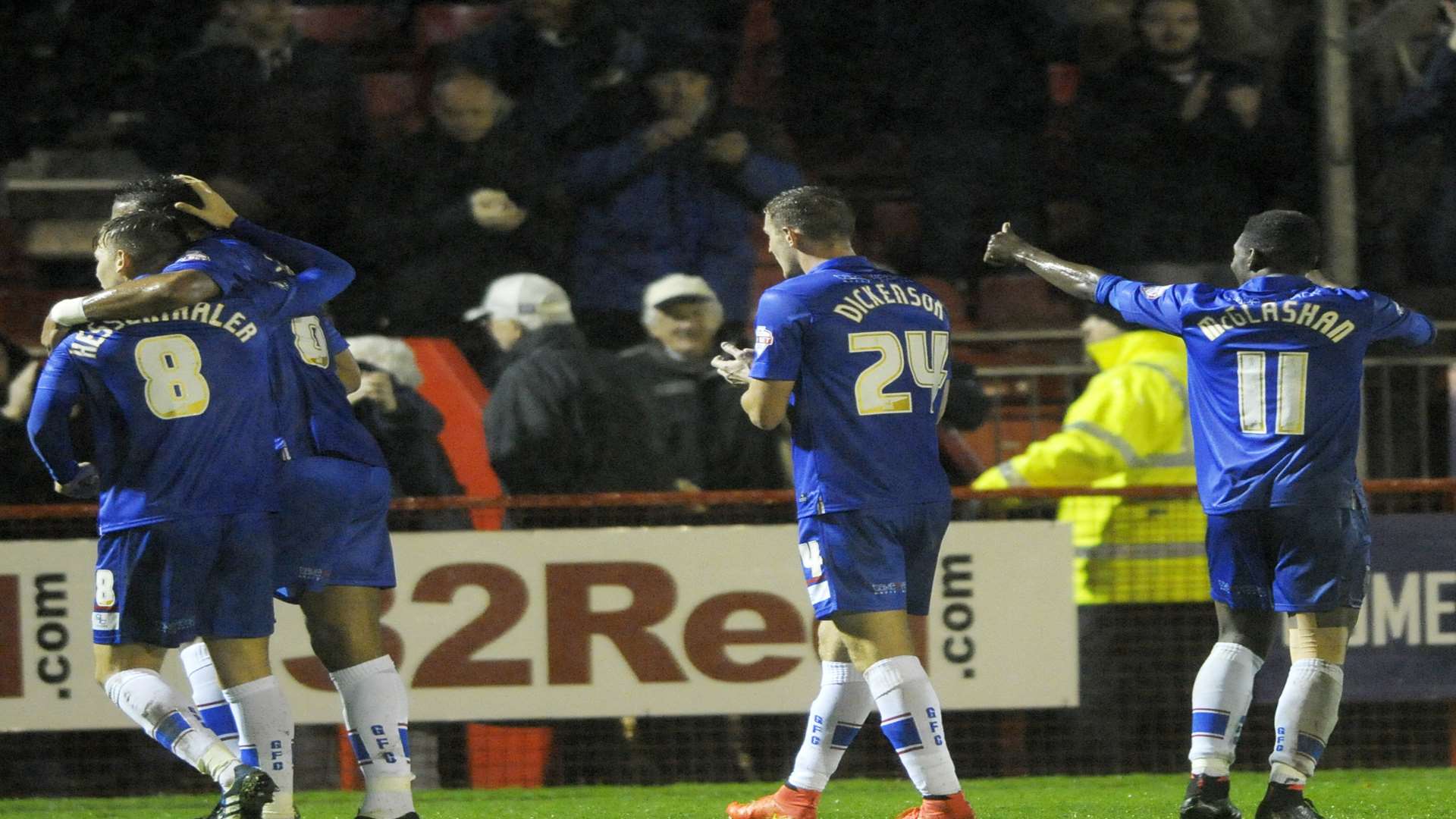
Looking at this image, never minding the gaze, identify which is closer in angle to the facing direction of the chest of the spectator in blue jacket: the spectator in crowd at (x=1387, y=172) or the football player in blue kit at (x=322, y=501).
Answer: the football player in blue kit

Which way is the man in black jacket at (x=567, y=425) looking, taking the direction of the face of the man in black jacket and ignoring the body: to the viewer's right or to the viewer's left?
to the viewer's left

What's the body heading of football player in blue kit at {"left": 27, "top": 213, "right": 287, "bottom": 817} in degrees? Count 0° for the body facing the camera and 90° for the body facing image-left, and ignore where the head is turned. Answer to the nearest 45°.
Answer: approximately 135°

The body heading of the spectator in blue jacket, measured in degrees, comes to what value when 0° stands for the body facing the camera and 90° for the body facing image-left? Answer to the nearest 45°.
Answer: approximately 0°

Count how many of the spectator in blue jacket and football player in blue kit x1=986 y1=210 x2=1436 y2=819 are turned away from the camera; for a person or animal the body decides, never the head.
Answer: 1

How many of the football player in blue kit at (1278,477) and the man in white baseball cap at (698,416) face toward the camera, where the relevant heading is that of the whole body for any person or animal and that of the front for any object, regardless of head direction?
1

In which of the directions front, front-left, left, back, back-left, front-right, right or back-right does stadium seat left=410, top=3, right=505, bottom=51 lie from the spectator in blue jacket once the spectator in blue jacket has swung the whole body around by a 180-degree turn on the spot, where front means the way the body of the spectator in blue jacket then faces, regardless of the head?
front-left

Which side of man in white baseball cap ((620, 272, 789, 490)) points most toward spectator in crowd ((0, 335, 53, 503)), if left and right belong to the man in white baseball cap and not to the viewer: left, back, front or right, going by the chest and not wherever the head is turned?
right
